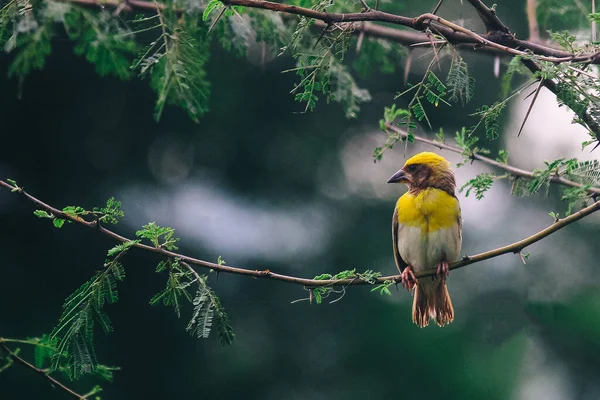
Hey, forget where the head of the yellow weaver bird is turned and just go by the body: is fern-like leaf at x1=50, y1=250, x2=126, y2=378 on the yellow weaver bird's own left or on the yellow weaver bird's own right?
on the yellow weaver bird's own right

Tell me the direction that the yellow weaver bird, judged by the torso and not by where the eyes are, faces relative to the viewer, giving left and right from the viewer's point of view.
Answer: facing the viewer

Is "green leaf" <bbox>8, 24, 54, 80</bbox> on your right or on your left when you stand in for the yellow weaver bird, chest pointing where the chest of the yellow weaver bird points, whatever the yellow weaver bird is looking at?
on your right
